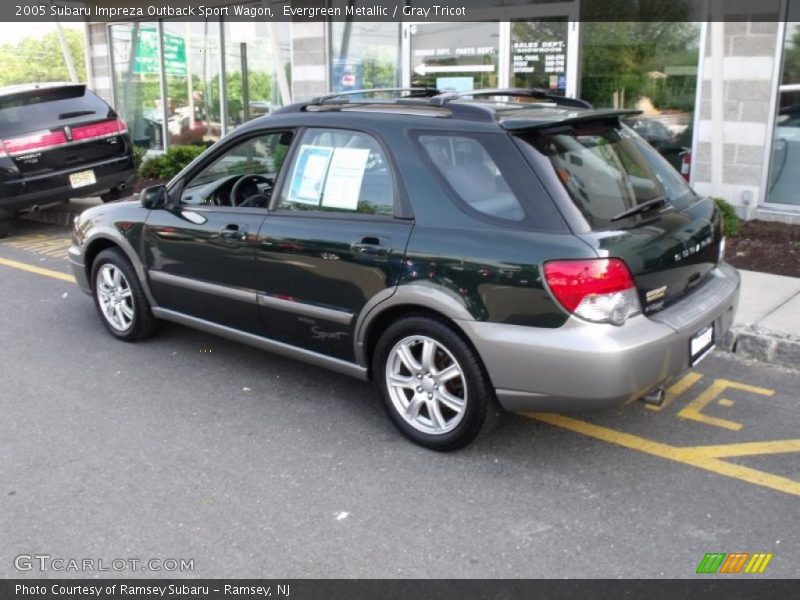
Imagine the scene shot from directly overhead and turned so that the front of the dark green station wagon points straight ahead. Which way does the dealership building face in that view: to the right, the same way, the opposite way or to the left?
to the left

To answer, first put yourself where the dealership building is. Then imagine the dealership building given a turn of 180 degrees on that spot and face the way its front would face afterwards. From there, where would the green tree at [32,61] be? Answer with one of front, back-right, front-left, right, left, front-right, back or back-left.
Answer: left

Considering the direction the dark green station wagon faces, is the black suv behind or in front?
in front

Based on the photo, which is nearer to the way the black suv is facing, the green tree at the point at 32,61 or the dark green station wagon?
the green tree

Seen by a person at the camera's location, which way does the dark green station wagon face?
facing away from the viewer and to the left of the viewer

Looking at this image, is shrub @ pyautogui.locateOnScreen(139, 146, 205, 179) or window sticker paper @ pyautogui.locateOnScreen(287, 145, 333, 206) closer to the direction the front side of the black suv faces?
the shrub

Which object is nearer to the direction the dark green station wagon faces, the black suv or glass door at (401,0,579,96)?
the black suv

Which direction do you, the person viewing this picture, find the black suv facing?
facing away from the viewer and to the left of the viewer

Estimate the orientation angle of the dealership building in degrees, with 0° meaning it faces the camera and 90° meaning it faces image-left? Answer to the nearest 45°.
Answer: approximately 45°

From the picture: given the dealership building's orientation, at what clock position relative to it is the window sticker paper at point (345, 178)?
The window sticker paper is roughly at 11 o'clock from the dealership building.

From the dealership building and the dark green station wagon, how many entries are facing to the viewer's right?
0

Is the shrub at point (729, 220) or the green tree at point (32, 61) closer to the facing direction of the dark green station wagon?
the green tree

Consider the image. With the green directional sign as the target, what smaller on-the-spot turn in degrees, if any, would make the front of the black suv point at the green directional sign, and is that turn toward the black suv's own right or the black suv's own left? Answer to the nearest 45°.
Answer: approximately 45° to the black suv's own right
